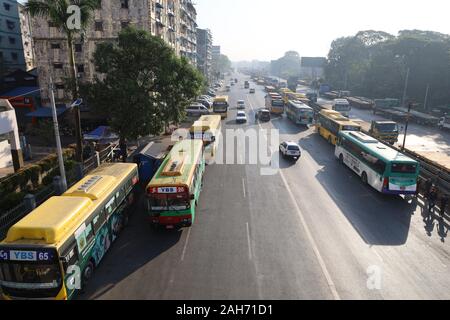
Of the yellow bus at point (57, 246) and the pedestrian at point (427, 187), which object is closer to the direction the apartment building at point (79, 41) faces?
the pedestrian

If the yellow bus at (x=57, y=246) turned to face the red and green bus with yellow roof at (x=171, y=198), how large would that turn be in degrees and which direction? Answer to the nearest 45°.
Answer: approximately 180°

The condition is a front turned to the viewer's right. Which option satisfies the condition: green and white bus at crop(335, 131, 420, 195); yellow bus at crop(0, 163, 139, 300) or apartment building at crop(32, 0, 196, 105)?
the apartment building

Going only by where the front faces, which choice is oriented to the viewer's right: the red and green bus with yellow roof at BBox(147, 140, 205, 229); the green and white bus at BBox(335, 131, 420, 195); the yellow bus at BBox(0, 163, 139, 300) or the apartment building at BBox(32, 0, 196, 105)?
the apartment building

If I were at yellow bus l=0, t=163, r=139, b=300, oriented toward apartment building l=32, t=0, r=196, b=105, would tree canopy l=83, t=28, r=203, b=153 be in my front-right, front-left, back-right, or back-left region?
front-right

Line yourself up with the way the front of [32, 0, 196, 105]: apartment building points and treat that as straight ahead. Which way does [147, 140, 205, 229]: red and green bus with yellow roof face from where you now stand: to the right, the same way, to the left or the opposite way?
to the right

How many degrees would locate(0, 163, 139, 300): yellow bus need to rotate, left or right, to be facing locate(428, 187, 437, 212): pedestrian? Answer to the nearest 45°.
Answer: approximately 135° to its left

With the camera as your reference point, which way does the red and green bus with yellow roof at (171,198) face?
facing the viewer

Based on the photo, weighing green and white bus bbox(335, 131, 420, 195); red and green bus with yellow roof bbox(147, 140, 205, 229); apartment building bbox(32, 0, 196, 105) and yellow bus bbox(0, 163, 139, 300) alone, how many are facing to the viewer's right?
1

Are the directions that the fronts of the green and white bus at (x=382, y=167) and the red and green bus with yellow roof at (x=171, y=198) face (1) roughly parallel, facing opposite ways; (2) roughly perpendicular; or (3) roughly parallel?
roughly parallel, facing opposite ways

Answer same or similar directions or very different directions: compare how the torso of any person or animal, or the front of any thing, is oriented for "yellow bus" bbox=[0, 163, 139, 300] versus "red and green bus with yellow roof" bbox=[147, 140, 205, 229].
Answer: same or similar directions

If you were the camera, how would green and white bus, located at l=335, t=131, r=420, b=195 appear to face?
facing away from the viewer and to the left of the viewer

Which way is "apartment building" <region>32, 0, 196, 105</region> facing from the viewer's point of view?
to the viewer's right

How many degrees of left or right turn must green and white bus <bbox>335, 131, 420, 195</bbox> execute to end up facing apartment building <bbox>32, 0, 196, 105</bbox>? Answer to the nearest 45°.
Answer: approximately 45° to its left

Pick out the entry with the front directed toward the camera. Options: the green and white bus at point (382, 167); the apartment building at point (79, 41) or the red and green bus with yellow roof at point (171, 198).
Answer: the red and green bus with yellow roof

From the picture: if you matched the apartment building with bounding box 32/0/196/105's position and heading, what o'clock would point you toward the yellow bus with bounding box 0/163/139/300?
The yellow bus is roughly at 3 o'clock from the apartment building.

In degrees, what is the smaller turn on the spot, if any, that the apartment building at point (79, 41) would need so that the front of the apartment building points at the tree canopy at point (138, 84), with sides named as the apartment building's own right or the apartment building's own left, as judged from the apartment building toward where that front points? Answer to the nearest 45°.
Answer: approximately 90° to the apartment building's own right

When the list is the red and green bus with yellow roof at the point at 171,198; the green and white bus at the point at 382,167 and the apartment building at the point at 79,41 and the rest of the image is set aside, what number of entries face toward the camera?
1
